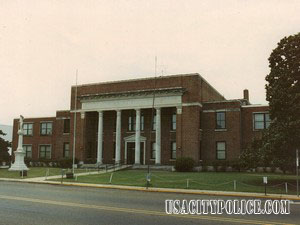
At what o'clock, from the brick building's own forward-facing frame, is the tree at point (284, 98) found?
The tree is roughly at 10 o'clock from the brick building.

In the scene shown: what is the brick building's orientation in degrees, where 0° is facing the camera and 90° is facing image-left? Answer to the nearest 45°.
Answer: approximately 45°
